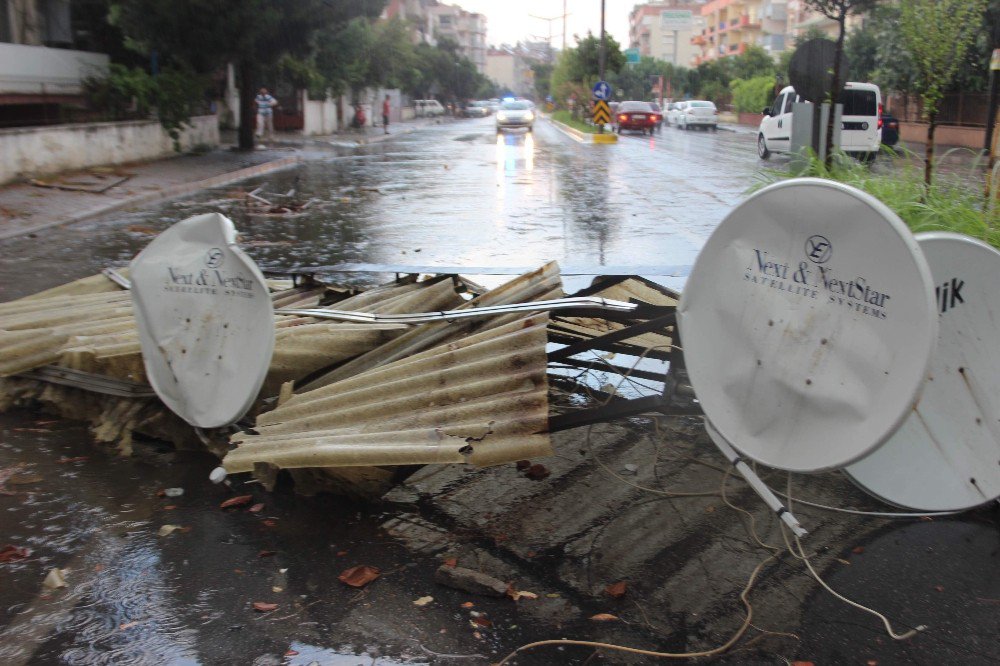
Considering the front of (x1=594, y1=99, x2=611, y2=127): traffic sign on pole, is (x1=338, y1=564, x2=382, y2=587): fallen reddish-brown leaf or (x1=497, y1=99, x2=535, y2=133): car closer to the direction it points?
the fallen reddish-brown leaf

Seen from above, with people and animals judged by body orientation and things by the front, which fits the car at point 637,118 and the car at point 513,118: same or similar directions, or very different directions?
very different directions

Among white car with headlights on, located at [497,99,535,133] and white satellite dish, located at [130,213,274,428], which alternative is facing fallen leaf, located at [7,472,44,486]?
the white car with headlights on

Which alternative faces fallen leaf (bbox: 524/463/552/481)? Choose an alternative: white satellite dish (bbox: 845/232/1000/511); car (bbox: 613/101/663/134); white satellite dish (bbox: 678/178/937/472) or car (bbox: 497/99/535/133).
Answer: car (bbox: 497/99/535/133)

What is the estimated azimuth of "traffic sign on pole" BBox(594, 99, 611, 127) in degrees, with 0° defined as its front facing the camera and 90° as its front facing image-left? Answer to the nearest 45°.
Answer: approximately 0°

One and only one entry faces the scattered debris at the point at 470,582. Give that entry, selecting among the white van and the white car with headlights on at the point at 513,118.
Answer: the white car with headlights on

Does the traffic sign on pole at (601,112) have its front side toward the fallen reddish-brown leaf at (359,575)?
yes

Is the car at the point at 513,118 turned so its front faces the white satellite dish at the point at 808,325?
yes

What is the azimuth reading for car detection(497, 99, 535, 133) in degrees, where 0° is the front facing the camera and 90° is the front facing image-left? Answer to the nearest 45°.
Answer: approximately 0°

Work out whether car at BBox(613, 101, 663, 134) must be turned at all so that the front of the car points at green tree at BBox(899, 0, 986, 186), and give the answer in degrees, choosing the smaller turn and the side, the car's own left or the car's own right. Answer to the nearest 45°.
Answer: approximately 180°
